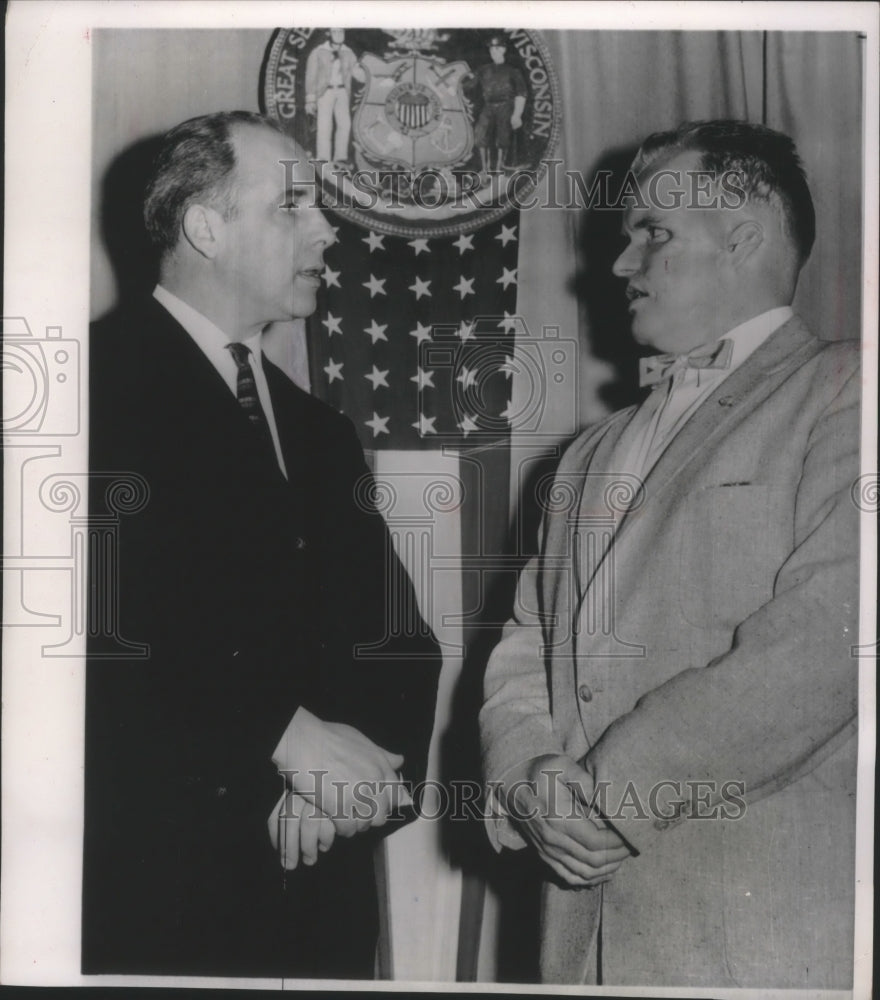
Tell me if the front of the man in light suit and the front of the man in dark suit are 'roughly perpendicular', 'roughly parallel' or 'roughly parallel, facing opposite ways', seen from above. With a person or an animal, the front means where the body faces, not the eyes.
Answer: roughly perpendicular

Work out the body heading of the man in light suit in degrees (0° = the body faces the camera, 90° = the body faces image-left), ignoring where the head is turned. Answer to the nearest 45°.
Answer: approximately 45°

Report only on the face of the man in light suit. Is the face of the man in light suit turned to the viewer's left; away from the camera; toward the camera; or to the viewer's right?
to the viewer's left

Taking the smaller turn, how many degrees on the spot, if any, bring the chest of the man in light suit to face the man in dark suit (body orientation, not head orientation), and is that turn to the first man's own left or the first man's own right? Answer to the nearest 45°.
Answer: approximately 45° to the first man's own right

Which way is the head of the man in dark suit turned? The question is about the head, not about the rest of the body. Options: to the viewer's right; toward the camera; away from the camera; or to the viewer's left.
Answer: to the viewer's right

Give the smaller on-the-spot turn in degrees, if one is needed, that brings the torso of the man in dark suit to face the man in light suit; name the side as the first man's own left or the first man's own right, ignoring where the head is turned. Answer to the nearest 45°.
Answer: approximately 45° to the first man's own left
